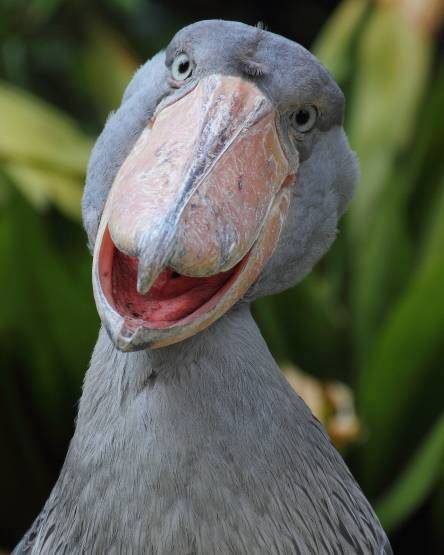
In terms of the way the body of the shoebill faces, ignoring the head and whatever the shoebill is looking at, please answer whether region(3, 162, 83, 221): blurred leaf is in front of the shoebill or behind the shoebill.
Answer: behind

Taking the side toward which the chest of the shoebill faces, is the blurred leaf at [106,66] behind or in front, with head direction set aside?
behind

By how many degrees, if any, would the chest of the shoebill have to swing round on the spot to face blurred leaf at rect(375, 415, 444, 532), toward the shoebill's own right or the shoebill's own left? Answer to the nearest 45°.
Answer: approximately 135° to the shoebill's own left

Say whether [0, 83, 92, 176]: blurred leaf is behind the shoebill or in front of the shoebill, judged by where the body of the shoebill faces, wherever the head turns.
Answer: behind

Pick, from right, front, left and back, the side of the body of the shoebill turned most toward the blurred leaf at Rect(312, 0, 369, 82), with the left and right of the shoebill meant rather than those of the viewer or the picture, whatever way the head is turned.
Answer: back

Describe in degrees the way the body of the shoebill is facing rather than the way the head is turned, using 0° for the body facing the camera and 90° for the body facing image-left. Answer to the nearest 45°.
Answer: approximately 0°

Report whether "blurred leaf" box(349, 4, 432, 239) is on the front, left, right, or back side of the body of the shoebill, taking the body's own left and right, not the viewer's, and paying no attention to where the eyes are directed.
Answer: back
